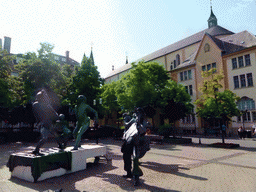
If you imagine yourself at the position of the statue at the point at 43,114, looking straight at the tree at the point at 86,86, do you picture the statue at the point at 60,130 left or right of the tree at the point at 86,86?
right

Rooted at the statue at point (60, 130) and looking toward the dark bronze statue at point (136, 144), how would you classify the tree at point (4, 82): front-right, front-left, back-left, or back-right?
back-left
